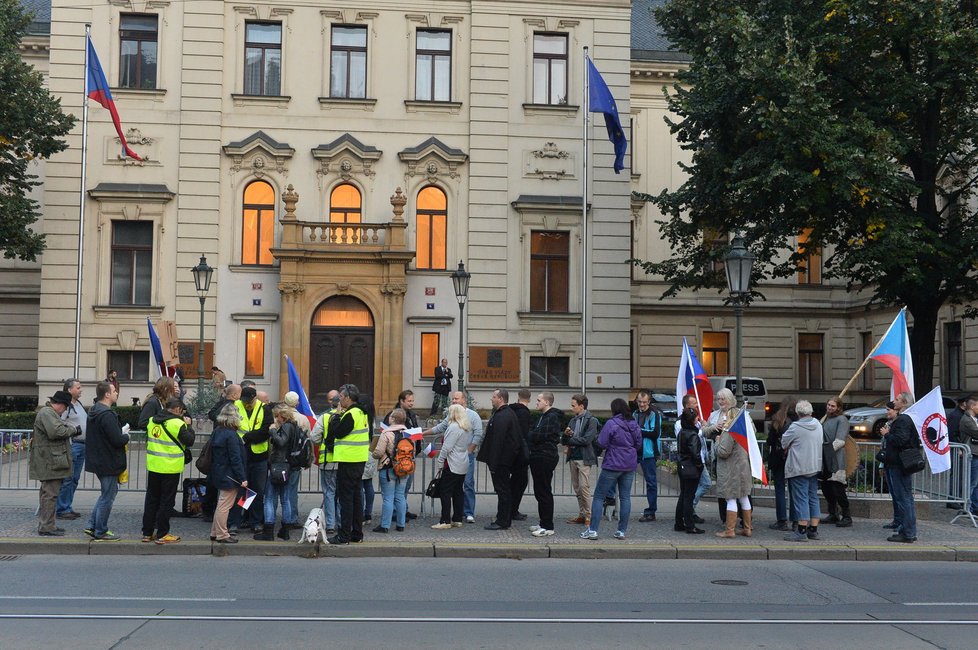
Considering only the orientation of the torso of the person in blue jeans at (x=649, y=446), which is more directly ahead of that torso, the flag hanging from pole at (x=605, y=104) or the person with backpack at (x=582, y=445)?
the person with backpack

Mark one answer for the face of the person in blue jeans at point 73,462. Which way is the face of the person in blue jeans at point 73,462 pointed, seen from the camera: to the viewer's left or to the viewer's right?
to the viewer's right

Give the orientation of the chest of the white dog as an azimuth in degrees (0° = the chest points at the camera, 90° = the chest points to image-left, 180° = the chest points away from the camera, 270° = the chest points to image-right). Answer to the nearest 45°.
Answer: approximately 0°

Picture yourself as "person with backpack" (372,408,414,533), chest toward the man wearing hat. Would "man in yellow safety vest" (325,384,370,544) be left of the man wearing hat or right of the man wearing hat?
left

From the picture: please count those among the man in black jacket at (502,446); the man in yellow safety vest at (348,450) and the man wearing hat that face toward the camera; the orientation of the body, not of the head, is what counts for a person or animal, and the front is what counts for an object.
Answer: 0

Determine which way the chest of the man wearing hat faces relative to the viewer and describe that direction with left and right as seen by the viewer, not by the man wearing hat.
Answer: facing to the right of the viewer

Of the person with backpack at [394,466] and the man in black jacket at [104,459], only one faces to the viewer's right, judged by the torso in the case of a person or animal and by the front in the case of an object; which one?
the man in black jacket

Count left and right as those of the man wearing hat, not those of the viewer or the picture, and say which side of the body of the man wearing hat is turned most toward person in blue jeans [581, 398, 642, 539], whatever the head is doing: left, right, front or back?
front

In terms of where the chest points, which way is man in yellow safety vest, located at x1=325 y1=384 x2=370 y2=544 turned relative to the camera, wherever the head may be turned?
to the viewer's left

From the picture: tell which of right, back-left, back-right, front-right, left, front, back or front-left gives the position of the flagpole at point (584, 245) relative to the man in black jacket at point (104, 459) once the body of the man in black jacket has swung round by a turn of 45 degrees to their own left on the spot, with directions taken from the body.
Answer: front

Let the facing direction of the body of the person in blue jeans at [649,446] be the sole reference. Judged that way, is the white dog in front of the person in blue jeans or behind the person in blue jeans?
in front

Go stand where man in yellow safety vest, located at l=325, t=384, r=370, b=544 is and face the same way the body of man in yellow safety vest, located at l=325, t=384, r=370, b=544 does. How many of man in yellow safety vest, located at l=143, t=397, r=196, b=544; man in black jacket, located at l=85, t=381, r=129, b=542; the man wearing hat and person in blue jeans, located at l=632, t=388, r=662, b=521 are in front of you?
3

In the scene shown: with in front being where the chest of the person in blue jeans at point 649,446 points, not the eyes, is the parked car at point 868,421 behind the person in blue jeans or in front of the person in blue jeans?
behind

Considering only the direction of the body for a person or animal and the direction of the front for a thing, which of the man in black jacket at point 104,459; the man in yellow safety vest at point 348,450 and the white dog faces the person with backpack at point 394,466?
the man in black jacket

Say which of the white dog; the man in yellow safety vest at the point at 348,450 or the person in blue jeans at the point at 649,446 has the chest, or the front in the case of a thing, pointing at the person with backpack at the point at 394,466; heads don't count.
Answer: the person in blue jeans

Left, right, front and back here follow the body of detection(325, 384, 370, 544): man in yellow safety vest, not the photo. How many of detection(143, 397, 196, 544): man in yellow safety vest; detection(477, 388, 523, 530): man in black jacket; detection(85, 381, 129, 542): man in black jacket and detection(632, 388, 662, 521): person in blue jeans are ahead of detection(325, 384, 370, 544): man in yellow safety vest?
2

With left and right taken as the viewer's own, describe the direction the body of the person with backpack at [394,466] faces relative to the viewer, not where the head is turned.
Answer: facing away from the viewer and to the left of the viewer
